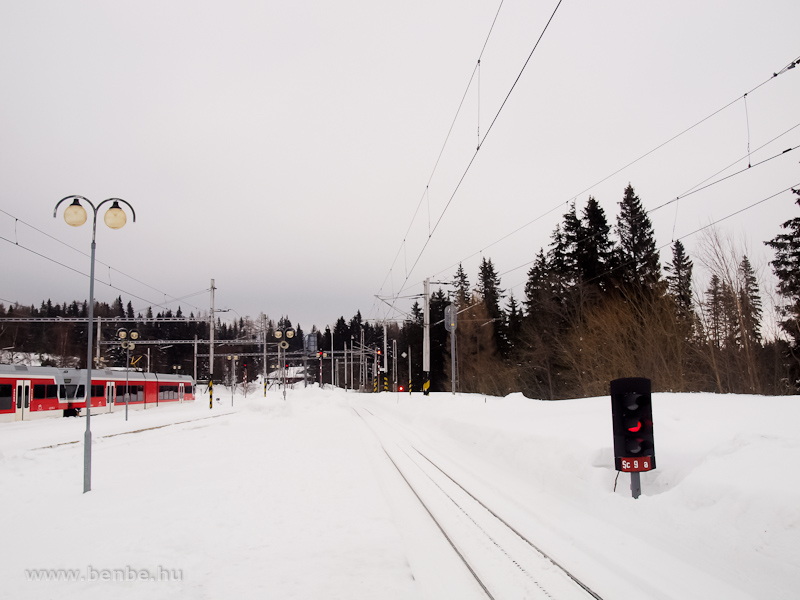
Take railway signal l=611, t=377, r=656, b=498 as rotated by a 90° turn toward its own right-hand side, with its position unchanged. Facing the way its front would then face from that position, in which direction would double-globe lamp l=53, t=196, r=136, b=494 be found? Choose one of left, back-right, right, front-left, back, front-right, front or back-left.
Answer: front

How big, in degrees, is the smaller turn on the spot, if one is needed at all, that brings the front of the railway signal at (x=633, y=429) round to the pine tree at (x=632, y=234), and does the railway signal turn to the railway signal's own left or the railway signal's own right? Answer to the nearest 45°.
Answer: approximately 180°

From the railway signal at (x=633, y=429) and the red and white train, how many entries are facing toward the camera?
1

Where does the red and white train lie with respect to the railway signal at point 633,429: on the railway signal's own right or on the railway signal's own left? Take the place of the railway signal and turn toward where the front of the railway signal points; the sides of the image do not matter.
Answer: on the railway signal's own right

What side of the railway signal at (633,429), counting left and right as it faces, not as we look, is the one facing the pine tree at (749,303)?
back

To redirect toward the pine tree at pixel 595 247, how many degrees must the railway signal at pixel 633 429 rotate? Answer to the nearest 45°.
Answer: approximately 180°

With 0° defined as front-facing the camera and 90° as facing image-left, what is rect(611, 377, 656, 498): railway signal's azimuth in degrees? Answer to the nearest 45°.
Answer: approximately 0°
